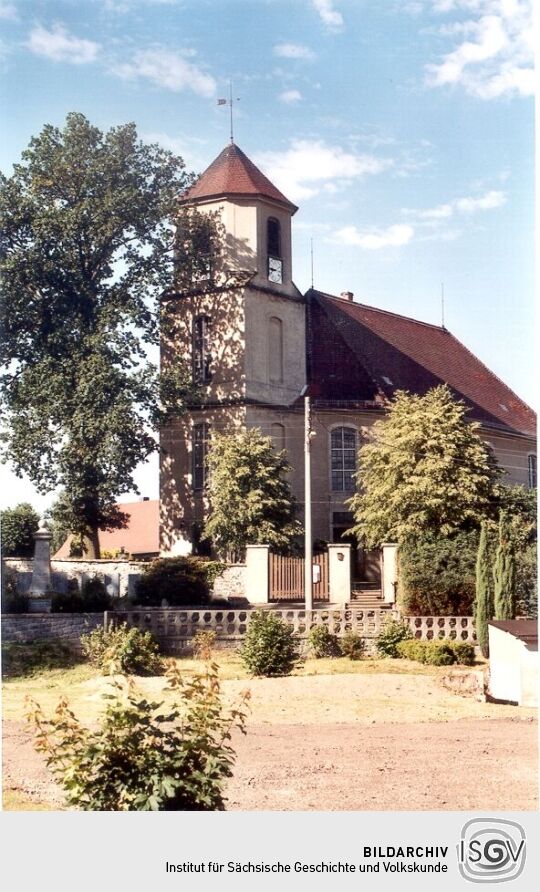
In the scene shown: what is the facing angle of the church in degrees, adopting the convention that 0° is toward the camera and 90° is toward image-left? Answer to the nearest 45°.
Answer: approximately 45°

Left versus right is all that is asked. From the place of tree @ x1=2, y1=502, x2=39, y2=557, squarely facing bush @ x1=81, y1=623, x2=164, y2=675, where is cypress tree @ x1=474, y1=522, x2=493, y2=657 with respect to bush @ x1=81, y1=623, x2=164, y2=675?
left

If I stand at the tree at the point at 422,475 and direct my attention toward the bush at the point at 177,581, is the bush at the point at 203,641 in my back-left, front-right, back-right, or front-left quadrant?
front-left

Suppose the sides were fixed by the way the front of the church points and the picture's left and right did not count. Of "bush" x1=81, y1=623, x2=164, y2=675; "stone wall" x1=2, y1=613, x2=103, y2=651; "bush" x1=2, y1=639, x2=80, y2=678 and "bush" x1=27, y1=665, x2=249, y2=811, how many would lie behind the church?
0

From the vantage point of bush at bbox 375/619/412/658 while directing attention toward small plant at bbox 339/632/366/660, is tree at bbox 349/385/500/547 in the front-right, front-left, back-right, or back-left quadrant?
back-right

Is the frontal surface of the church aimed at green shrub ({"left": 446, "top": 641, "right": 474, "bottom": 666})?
no

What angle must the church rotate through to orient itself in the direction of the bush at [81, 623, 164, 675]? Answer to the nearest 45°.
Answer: approximately 45° to its left

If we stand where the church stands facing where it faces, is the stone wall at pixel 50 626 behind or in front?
in front

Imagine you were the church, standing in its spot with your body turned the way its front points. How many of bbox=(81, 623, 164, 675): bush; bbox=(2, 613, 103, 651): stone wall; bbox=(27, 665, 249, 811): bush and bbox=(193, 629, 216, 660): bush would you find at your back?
0

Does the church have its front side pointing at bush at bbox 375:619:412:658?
no

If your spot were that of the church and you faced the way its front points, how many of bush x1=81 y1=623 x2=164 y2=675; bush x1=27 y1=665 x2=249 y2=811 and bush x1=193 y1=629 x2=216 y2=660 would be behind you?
0

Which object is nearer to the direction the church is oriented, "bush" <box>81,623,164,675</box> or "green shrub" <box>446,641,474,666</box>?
the bush

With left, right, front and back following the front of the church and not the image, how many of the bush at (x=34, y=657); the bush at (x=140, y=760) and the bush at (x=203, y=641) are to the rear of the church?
0

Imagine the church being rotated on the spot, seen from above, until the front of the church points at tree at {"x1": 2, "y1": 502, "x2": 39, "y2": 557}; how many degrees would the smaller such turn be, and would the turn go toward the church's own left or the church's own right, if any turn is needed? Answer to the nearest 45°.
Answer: approximately 45° to the church's own right

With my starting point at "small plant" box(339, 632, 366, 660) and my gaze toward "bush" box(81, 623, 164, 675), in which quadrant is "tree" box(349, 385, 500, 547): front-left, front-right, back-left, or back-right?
back-right

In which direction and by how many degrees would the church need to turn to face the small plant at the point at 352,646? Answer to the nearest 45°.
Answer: approximately 45° to its left

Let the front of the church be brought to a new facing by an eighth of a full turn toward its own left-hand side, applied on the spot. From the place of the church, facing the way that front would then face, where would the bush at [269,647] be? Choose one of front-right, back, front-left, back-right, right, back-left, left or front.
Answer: front

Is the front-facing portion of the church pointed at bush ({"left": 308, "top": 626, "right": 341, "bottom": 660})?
no
